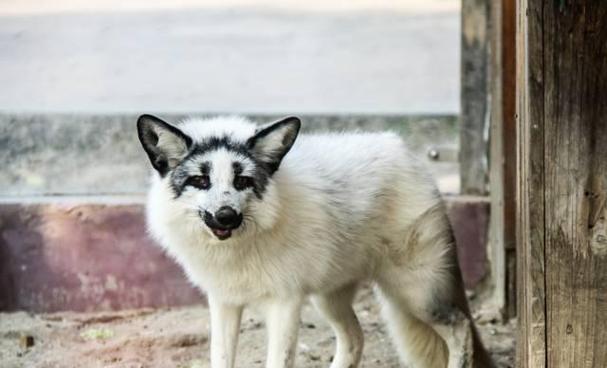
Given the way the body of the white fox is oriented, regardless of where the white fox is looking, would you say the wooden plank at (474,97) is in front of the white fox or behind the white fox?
behind

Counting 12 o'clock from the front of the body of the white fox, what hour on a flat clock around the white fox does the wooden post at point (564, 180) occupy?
The wooden post is roughly at 9 o'clock from the white fox.

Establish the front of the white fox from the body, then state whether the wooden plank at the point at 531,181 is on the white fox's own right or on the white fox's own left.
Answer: on the white fox's own left

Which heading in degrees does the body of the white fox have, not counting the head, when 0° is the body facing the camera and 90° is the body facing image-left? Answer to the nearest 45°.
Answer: approximately 45°

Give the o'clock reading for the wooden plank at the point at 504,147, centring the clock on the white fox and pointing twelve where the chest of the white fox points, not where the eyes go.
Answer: The wooden plank is roughly at 6 o'clock from the white fox.
